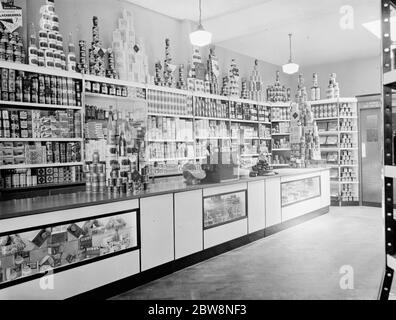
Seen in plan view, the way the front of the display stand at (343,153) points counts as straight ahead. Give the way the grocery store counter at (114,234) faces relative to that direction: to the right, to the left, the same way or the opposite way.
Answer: to the left

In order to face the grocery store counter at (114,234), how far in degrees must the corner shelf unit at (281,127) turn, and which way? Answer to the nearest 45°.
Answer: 0° — it already faces it

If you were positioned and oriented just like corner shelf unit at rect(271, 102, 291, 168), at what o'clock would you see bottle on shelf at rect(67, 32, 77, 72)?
The bottle on shelf is roughly at 1 o'clock from the corner shelf unit.

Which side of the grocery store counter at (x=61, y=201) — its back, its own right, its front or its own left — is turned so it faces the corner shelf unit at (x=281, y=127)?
left

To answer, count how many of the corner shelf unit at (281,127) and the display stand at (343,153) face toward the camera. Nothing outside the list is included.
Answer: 2

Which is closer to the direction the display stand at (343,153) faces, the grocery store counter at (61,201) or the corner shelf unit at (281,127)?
the grocery store counter

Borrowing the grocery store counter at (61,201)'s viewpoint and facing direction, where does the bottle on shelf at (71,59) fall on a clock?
The bottle on shelf is roughly at 7 o'clock from the grocery store counter.

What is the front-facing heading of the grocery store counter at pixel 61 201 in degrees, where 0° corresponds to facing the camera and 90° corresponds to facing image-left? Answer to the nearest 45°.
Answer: approximately 315°

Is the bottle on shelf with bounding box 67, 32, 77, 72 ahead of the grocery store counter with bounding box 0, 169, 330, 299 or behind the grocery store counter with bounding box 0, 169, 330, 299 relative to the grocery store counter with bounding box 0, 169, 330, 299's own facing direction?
behind

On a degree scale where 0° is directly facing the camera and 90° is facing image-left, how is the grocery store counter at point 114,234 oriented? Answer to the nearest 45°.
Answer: approximately 315°
